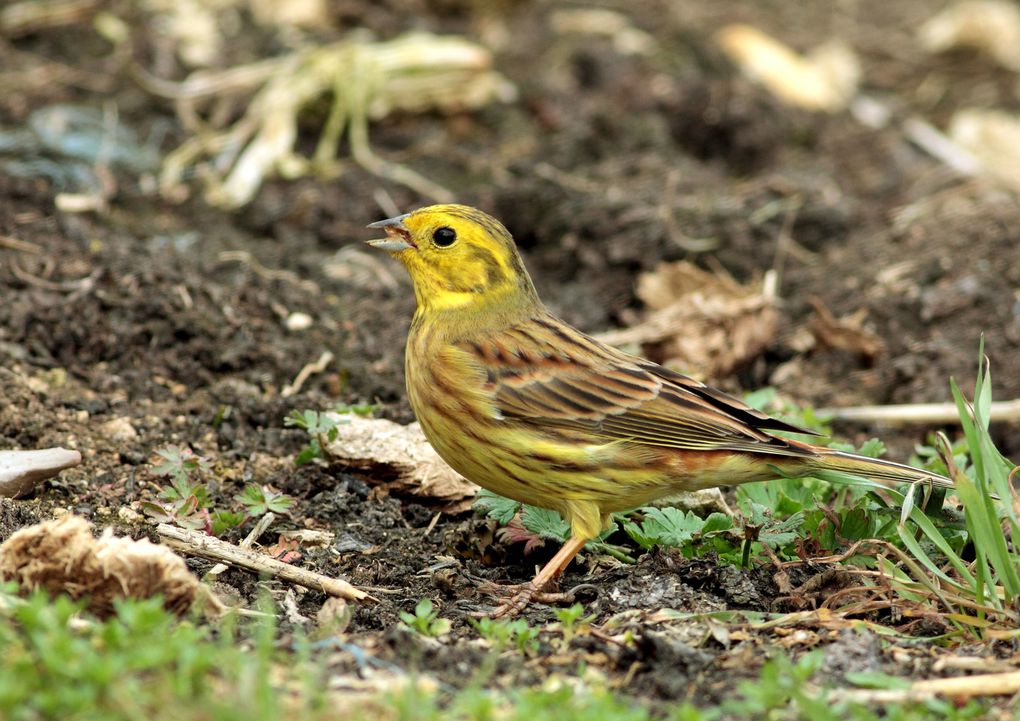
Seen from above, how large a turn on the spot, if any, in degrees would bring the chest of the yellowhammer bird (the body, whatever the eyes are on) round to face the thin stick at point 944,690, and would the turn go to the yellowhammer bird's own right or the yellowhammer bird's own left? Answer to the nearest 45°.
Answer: approximately 135° to the yellowhammer bird's own left

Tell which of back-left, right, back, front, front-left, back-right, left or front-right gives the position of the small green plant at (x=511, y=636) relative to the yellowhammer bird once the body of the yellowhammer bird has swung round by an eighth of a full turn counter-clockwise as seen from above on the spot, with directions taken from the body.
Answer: front-left

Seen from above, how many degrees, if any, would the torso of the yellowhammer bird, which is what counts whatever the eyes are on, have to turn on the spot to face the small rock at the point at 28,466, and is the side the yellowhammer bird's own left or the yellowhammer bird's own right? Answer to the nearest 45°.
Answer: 0° — it already faces it

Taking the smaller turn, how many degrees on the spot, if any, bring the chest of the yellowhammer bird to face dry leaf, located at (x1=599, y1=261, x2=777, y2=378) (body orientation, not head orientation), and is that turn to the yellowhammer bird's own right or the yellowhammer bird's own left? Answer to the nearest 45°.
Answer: approximately 90° to the yellowhammer bird's own right

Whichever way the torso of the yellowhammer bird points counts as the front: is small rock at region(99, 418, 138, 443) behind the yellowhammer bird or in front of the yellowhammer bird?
in front

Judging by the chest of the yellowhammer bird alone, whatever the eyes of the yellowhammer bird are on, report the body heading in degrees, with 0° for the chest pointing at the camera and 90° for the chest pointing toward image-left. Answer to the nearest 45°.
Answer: approximately 90°

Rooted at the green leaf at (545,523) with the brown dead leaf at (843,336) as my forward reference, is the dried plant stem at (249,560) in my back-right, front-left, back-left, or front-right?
back-left

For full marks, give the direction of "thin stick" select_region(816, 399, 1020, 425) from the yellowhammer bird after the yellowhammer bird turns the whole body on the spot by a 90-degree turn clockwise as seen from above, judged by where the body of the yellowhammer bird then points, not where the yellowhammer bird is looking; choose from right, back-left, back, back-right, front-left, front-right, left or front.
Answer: front-right

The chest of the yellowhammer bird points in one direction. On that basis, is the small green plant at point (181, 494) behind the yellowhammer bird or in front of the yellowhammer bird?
in front

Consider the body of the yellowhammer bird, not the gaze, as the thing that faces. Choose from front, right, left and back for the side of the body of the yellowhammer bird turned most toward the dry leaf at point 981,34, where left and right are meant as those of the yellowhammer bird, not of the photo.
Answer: right

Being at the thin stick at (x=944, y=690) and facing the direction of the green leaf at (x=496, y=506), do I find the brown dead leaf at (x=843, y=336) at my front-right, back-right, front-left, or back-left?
front-right

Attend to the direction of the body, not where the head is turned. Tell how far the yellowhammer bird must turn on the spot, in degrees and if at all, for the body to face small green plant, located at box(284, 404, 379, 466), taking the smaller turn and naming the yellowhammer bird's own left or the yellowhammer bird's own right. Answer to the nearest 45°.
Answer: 0° — it already faces it

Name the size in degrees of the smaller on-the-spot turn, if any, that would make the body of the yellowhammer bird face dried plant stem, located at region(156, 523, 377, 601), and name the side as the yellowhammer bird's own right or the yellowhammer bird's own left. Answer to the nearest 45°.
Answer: approximately 45° to the yellowhammer bird's own left
